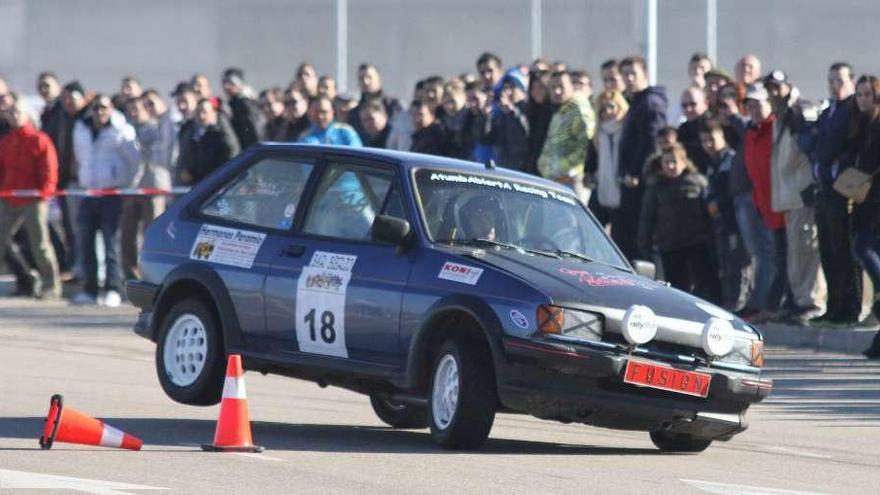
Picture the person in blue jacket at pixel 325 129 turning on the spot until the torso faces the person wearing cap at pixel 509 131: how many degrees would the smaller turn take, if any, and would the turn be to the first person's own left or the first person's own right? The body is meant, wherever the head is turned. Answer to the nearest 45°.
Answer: approximately 90° to the first person's own left

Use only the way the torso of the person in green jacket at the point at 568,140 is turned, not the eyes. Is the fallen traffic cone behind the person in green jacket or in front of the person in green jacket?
in front

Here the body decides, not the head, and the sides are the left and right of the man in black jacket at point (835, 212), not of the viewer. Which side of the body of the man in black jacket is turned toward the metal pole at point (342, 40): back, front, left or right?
right

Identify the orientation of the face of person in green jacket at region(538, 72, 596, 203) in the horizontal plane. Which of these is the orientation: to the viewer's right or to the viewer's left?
to the viewer's left

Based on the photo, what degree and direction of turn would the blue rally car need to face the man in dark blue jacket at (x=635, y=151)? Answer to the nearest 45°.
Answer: approximately 135° to its left

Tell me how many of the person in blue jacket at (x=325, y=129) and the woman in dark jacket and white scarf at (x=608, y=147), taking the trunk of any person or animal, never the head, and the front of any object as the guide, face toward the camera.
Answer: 2

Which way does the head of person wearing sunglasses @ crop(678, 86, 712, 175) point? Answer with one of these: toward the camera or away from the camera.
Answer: toward the camera

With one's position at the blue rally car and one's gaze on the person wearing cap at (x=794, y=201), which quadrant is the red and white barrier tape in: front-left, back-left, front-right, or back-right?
front-left

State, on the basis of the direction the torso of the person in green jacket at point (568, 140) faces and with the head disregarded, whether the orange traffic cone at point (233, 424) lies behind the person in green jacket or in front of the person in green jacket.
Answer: in front

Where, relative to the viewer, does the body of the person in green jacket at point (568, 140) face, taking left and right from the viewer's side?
facing the viewer and to the left of the viewer

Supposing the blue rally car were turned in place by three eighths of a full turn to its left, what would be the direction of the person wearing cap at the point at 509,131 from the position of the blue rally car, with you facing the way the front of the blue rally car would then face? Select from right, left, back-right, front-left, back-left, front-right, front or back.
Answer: front

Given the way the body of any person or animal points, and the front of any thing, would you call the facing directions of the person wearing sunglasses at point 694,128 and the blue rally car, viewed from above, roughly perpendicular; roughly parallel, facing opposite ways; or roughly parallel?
roughly perpendicular

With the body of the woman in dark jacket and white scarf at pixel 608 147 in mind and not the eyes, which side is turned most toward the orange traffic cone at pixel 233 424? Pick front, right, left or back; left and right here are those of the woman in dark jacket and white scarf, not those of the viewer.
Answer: front

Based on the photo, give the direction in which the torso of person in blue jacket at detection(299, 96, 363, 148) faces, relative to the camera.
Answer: toward the camera

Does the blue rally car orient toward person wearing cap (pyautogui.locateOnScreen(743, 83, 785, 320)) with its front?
no

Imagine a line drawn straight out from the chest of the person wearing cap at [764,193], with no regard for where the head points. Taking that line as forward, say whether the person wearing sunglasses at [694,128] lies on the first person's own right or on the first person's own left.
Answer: on the first person's own right

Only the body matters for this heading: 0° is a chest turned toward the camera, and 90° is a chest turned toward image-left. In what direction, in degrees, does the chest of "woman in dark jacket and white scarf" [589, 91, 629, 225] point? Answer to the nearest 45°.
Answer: approximately 0°

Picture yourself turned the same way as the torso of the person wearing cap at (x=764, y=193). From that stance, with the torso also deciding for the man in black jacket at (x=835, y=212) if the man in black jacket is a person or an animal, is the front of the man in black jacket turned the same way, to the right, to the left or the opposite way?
the same way
